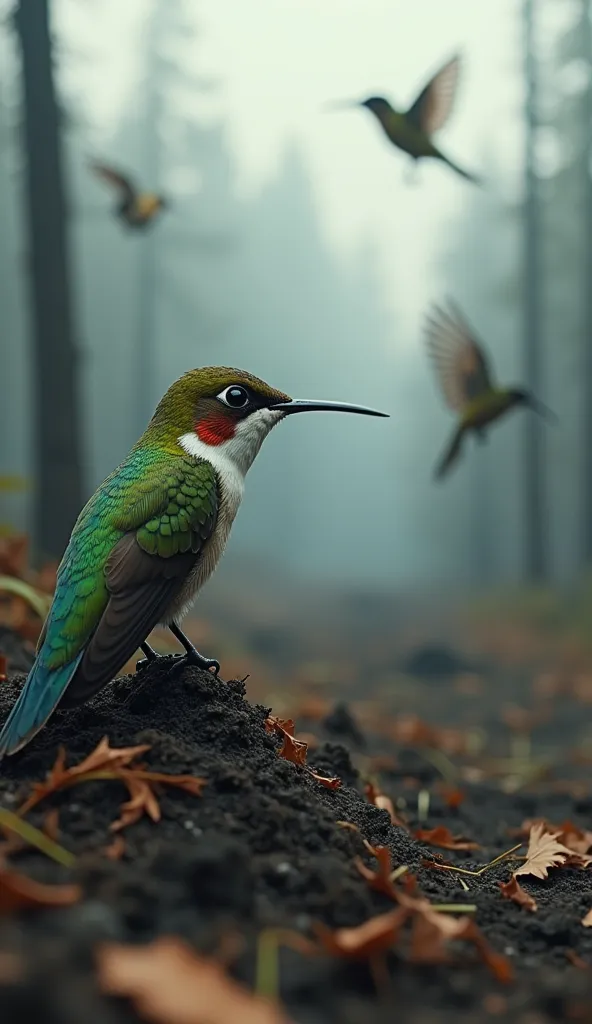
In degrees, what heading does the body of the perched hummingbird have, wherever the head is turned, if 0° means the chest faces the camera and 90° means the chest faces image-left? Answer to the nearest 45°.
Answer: approximately 270°

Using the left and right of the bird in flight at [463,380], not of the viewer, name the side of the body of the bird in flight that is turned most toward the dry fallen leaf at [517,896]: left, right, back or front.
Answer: right

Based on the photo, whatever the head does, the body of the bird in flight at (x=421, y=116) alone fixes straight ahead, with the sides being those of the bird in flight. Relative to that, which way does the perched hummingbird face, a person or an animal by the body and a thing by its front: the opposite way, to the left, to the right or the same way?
the opposite way

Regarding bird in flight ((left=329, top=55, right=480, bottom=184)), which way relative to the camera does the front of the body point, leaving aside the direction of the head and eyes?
to the viewer's left

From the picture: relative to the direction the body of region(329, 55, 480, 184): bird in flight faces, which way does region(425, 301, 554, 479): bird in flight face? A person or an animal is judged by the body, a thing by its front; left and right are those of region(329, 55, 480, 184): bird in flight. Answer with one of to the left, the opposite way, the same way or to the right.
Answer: the opposite way

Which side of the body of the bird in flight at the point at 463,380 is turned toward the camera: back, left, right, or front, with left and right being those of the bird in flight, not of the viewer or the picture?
right

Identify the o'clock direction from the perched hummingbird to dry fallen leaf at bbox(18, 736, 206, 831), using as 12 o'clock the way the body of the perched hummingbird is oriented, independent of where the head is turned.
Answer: The dry fallen leaf is roughly at 3 o'clock from the perched hummingbird.

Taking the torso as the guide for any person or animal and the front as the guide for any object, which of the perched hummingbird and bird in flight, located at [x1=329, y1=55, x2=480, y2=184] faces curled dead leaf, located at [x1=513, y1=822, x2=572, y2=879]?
the perched hummingbird
